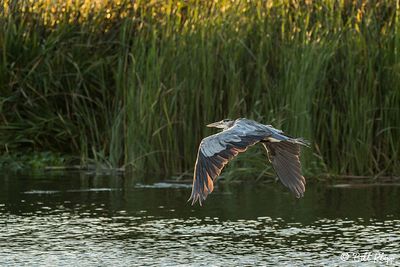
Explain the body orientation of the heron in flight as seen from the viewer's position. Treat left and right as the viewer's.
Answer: facing away from the viewer and to the left of the viewer
